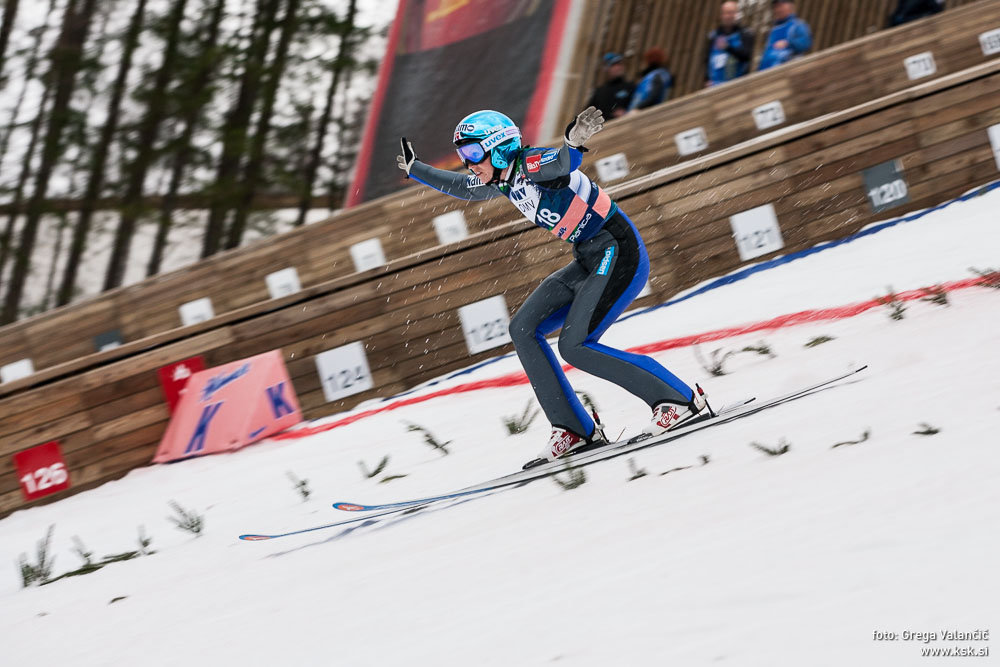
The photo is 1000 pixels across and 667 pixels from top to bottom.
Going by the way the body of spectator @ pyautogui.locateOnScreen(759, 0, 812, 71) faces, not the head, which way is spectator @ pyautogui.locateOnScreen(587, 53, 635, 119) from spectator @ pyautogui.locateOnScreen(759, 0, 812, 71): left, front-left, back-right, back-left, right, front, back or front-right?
front-right

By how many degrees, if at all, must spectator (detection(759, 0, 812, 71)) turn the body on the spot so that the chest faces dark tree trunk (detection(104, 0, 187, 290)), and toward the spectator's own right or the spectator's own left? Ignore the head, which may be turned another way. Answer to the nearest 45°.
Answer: approximately 90° to the spectator's own right

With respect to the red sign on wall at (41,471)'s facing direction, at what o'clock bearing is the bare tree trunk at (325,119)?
The bare tree trunk is roughly at 7 o'clock from the red sign on wall.

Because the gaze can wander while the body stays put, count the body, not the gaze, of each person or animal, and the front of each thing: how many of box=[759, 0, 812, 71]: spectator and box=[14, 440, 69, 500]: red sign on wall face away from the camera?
0

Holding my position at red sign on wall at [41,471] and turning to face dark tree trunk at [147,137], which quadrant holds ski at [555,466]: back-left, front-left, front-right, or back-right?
back-right

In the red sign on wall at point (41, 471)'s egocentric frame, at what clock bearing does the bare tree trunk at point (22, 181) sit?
The bare tree trunk is roughly at 6 o'clock from the red sign on wall.

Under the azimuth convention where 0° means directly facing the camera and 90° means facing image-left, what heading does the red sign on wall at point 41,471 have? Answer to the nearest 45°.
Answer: approximately 0°

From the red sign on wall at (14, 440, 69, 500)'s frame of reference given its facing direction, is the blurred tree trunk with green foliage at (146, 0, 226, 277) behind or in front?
behind

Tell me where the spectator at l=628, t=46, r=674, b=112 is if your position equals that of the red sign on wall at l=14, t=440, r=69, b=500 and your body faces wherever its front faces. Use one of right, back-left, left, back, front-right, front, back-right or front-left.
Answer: left

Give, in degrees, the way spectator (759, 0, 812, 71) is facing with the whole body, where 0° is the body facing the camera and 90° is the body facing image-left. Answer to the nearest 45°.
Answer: approximately 45°

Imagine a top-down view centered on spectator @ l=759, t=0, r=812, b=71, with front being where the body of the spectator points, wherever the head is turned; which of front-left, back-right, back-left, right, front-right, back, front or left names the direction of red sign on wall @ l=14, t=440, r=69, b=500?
front

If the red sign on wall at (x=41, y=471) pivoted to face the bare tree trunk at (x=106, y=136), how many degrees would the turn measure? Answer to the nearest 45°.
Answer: approximately 180°

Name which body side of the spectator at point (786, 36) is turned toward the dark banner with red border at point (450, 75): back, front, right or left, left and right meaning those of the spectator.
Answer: right
